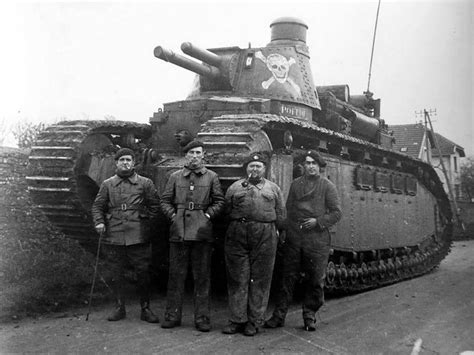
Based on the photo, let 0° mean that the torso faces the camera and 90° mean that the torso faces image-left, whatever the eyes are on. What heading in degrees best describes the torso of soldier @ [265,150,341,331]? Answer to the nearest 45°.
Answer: approximately 0°

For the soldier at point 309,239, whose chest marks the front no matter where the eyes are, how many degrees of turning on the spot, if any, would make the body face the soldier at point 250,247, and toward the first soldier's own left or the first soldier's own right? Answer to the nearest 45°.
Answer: approximately 45° to the first soldier's own right

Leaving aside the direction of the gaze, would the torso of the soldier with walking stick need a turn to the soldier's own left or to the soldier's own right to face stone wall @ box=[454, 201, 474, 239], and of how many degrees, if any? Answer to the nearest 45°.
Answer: approximately 135° to the soldier's own left

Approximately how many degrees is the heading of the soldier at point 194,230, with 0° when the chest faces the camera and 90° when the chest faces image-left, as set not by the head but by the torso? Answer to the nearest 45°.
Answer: approximately 0°

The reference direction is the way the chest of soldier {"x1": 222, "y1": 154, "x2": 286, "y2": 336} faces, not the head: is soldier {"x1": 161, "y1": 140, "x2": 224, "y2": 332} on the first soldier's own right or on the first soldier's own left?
on the first soldier's own right

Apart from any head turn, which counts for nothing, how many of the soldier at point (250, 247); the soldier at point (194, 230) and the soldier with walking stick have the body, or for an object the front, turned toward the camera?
3
